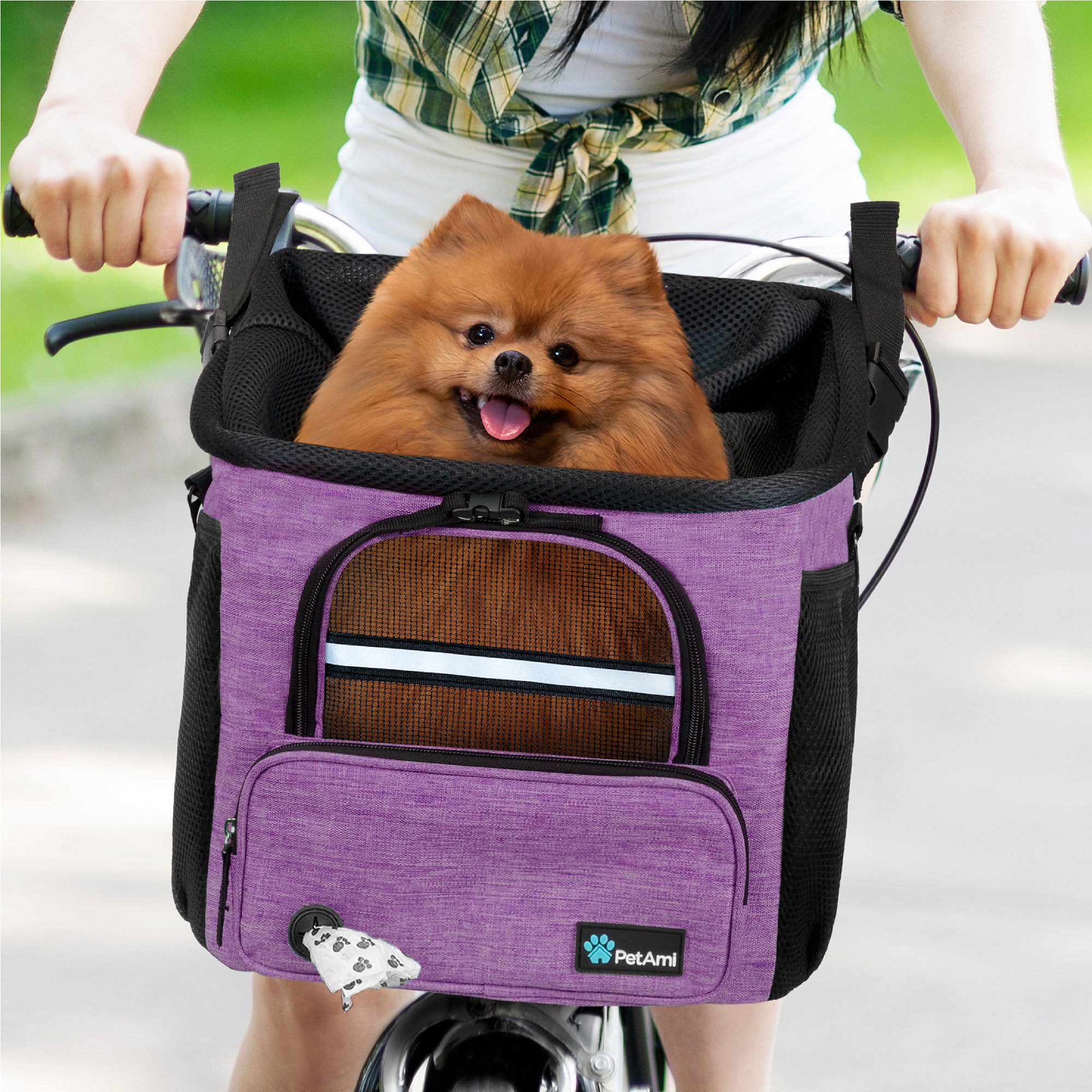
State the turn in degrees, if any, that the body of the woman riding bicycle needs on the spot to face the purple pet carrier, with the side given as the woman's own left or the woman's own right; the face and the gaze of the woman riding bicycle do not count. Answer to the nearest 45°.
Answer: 0° — they already face it

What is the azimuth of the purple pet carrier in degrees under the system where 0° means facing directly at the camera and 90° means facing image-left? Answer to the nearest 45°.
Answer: approximately 0°

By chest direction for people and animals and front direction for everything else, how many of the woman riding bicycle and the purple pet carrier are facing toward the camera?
2

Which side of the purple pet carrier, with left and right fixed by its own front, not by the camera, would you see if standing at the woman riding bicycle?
back

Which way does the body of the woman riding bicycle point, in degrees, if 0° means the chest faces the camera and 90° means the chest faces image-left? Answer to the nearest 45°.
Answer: approximately 0°
